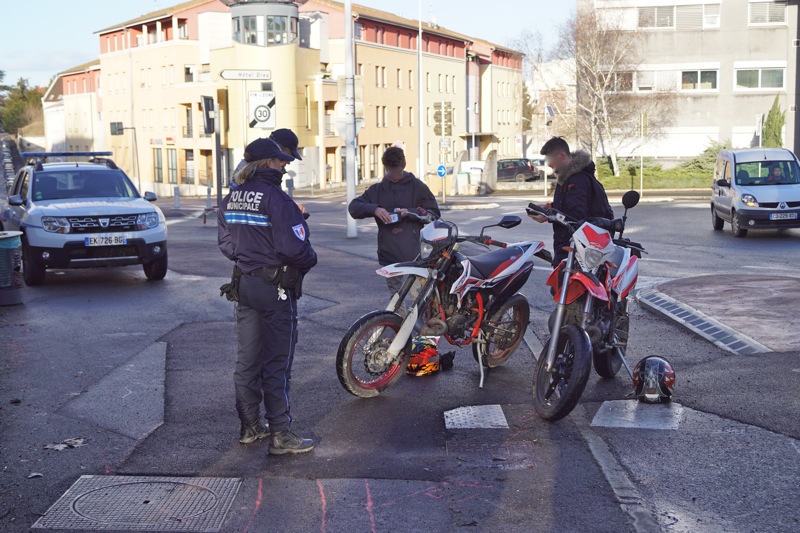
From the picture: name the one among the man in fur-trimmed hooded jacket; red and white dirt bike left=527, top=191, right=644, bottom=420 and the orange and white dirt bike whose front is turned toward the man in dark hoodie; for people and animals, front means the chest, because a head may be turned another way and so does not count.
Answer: the man in fur-trimmed hooded jacket

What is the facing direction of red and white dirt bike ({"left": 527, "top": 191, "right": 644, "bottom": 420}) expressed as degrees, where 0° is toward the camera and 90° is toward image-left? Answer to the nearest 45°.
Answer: approximately 45°

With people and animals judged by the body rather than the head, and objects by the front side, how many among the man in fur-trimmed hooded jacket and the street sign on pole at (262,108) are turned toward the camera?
1

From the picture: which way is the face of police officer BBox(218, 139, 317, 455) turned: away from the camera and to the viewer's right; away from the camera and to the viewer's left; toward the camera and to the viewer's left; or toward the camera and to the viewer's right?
away from the camera and to the viewer's right

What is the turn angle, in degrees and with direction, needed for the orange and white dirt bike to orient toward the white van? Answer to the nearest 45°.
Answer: approximately 180°

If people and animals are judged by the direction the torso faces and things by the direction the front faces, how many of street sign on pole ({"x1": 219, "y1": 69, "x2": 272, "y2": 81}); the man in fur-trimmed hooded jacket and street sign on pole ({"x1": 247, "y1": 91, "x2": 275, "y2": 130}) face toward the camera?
2

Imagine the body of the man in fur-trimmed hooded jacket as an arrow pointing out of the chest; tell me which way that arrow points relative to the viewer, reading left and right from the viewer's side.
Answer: facing to the left of the viewer
